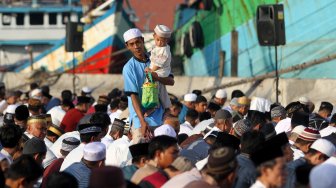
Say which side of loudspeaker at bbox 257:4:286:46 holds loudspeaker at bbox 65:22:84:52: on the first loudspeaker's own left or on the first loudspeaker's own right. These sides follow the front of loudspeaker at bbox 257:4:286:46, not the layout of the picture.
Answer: on the first loudspeaker's own right

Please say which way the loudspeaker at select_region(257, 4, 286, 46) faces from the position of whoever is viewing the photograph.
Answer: facing the viewer and to the left of the viewer
